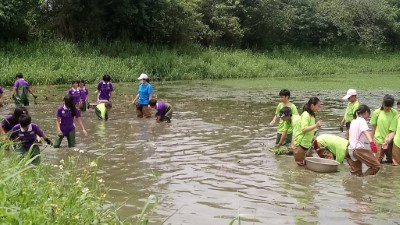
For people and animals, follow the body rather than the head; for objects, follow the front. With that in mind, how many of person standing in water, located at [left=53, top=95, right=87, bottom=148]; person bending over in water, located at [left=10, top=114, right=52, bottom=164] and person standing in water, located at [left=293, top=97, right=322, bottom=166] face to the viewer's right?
1

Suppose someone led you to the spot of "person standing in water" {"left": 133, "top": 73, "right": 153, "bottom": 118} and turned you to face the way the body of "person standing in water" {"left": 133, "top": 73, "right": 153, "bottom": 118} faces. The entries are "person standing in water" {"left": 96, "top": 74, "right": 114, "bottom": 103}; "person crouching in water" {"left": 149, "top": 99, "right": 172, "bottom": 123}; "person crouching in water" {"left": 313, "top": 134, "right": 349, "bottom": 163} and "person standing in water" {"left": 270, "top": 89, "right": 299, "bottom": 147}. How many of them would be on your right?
1

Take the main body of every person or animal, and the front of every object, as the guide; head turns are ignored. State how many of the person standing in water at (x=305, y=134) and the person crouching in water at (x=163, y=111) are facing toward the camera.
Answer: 0

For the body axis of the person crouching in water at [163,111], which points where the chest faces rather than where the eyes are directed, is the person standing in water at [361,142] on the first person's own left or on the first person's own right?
on the first person's own left

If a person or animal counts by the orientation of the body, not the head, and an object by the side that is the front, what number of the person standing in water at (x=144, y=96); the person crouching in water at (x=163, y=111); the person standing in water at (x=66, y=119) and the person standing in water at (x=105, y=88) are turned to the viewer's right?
0

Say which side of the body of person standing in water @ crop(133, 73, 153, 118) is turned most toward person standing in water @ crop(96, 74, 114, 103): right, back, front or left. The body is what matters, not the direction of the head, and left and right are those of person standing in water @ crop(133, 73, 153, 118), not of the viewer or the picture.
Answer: right

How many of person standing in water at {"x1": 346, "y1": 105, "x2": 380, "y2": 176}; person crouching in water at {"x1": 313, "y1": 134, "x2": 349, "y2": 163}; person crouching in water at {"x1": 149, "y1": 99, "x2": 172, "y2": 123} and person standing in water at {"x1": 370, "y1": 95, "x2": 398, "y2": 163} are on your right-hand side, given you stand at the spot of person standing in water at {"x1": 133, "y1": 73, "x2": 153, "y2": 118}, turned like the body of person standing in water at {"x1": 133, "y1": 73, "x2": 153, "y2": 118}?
0

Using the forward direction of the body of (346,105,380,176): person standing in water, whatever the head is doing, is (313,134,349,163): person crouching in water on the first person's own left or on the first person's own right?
on the first person's own left

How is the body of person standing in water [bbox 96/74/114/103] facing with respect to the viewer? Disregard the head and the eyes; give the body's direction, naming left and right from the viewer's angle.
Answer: facing the viewer

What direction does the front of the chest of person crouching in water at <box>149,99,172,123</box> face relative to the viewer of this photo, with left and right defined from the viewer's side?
facing to the left of the viewer
